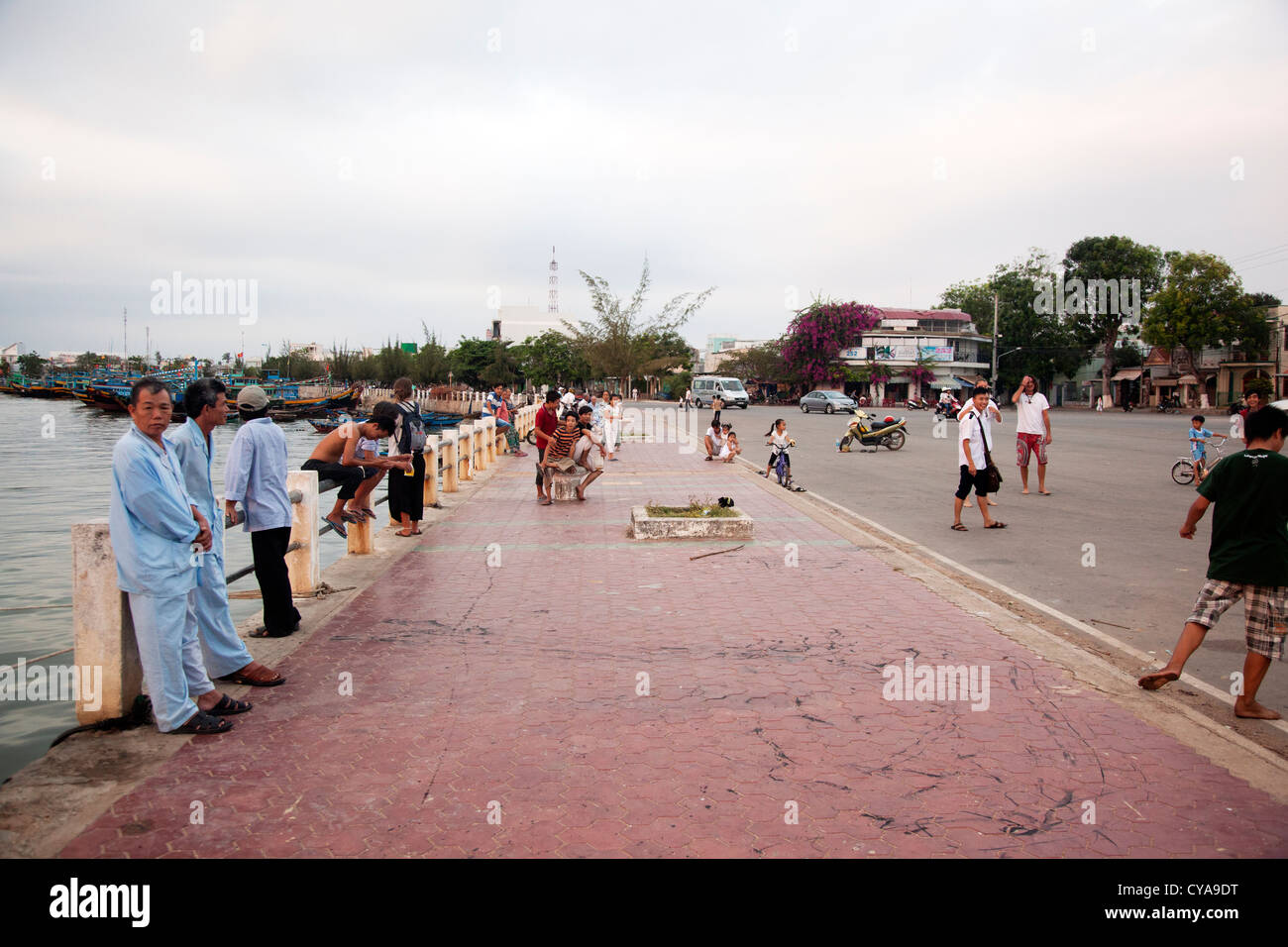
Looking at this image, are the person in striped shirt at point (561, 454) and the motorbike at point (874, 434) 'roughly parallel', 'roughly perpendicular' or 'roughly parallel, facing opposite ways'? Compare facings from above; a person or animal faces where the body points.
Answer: roughly perpendicular

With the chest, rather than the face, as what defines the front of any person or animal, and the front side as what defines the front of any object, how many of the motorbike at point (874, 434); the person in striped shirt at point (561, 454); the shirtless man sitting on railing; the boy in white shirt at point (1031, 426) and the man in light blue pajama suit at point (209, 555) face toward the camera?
2

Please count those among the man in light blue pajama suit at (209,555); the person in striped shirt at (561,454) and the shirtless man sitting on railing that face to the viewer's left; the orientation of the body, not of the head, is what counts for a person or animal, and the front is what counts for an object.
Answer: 0

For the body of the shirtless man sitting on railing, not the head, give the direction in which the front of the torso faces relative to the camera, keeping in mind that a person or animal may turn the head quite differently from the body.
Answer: to the viewer's right

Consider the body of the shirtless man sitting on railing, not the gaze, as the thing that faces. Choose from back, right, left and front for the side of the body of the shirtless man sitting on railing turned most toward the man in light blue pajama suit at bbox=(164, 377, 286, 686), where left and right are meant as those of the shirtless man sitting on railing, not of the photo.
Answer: right

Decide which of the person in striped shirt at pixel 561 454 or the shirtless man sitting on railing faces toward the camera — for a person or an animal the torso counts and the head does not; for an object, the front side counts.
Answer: the person in striped shirt

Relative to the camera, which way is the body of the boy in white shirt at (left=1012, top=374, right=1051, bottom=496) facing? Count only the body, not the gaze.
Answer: toward the camera

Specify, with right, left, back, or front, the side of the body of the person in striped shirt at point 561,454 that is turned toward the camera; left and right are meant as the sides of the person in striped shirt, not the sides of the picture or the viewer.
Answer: front

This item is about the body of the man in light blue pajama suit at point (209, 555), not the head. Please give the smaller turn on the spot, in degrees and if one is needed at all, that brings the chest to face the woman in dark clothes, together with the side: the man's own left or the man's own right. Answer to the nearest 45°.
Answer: approximately 90° to the man's own left

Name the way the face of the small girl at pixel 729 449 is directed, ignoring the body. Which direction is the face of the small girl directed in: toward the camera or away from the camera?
toward the camera

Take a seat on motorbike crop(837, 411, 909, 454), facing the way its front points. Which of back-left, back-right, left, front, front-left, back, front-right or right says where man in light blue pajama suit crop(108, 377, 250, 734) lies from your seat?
left

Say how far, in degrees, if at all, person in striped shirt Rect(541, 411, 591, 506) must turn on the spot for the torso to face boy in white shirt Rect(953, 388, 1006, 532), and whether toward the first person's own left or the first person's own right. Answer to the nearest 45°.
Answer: approximately 45° to the first person's own left

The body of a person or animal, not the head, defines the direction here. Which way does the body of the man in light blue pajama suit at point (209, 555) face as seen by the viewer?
to the viewer's right
